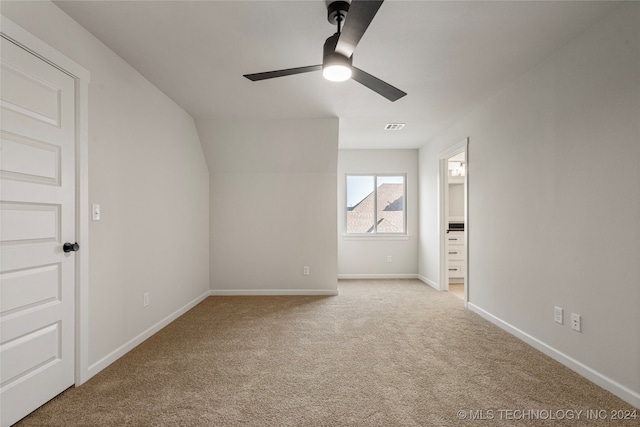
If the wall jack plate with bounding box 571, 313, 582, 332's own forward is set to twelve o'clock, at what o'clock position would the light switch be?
The light switch is roughly at 12 o'clock from the wall jack plate.

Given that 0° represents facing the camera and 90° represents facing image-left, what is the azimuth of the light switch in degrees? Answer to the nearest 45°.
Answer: approximately 315°

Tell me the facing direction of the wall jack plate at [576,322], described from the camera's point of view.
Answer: facing the viewer and to the left of the viewer

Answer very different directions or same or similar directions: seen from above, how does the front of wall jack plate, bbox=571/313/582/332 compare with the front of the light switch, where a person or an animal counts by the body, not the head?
very different directions

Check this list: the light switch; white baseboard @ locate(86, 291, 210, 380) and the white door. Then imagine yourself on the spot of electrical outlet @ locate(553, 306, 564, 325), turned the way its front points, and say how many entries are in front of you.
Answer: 3

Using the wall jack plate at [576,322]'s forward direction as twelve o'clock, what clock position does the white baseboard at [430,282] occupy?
The white baseboard is roughly at 3 o'clock from the wall jack plate.

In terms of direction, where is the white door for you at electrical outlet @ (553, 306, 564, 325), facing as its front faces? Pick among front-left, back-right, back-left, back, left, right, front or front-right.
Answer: front

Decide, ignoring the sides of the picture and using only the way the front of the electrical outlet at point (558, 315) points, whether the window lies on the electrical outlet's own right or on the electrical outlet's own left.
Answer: on the electrical outlet's own right

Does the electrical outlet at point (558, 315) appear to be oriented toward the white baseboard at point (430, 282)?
no

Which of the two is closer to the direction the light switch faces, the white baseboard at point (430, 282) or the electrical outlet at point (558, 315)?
the electrical outlet

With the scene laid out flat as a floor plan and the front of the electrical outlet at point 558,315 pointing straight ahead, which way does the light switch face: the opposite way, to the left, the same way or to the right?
the opposite way

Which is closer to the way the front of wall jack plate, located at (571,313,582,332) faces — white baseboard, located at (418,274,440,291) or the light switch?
the light switch

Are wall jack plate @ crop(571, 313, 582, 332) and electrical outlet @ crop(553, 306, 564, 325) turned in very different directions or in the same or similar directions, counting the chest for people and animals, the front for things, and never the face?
same or similar directions

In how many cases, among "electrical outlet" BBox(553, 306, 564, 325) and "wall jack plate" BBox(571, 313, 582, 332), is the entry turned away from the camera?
0
